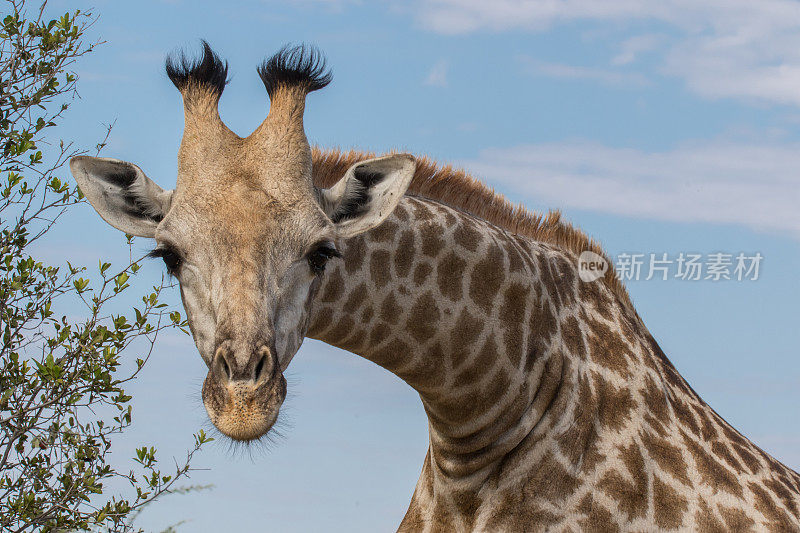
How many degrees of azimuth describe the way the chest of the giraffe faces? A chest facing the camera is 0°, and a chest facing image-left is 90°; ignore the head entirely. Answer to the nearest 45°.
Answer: approximately 45°
